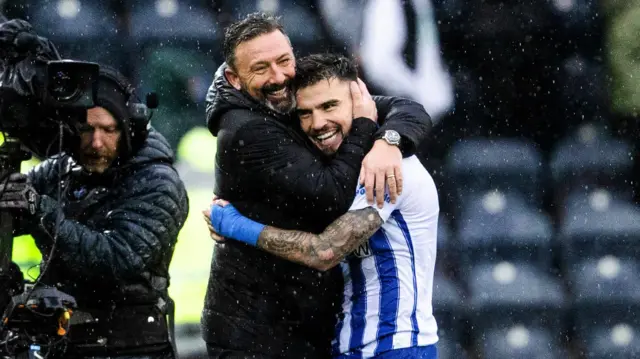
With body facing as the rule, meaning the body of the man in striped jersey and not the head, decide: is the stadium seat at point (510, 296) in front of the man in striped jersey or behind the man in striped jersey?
behind

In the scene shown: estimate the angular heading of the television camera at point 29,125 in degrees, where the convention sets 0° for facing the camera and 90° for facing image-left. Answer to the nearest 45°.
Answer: approximately 315°
